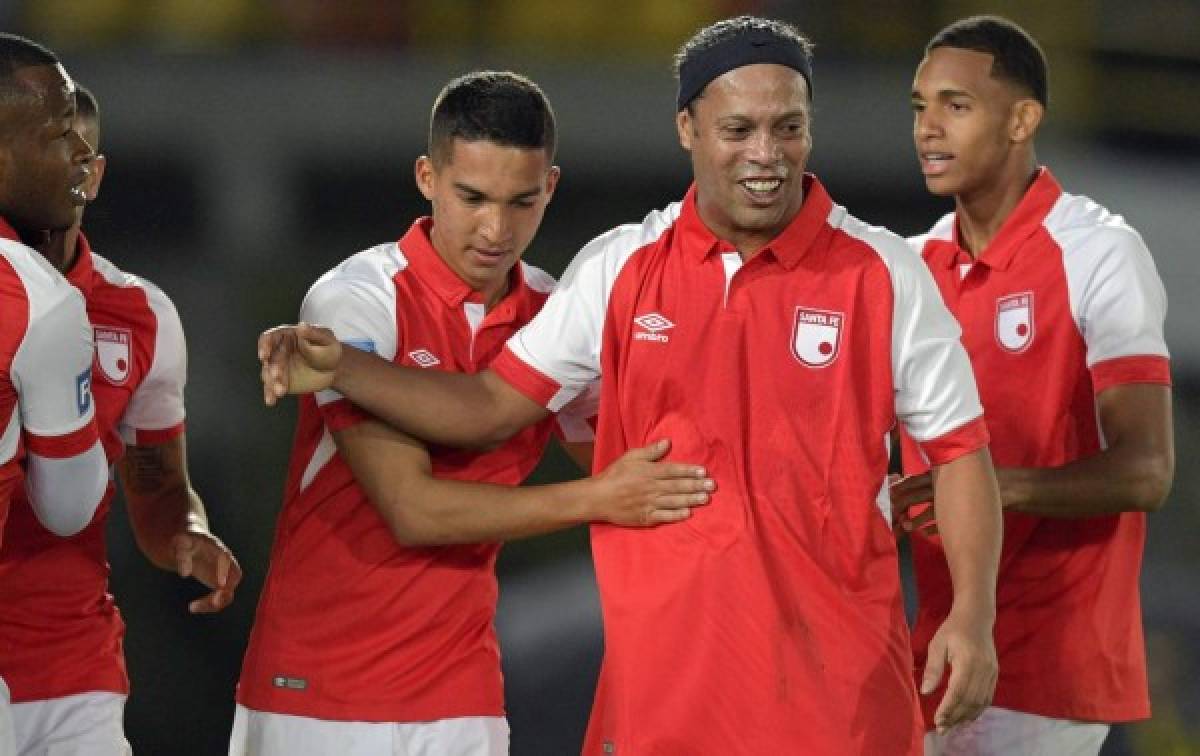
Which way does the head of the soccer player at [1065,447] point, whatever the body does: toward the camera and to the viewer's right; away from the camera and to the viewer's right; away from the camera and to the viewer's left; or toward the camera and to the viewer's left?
toward the camera and to the viewer's left

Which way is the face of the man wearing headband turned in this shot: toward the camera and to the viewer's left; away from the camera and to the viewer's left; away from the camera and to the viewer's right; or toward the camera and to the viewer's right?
toward the camera and to the viewer's right

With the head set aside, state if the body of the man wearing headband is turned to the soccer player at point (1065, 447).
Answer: no

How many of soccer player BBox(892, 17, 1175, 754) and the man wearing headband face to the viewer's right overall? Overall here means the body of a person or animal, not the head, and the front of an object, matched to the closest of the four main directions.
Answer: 0

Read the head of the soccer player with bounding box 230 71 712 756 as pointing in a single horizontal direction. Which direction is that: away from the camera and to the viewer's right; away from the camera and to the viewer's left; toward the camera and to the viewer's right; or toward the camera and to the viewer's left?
toward the camera and to the viewer's right

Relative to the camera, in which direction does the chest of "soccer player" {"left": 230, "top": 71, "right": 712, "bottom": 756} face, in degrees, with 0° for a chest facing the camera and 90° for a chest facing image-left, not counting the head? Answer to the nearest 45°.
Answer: approximately 315°

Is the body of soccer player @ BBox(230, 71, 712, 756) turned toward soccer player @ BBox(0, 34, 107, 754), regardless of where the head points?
no

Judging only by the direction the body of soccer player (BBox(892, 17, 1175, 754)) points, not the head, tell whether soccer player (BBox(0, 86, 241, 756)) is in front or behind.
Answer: in front

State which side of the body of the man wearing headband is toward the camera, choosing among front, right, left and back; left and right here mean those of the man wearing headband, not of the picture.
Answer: front

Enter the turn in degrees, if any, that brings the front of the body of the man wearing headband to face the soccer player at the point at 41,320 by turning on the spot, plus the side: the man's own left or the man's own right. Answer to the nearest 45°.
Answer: approximately 90° to the man's own right

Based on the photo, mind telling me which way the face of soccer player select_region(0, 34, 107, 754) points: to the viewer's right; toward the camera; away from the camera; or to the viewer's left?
to the viewer's right
